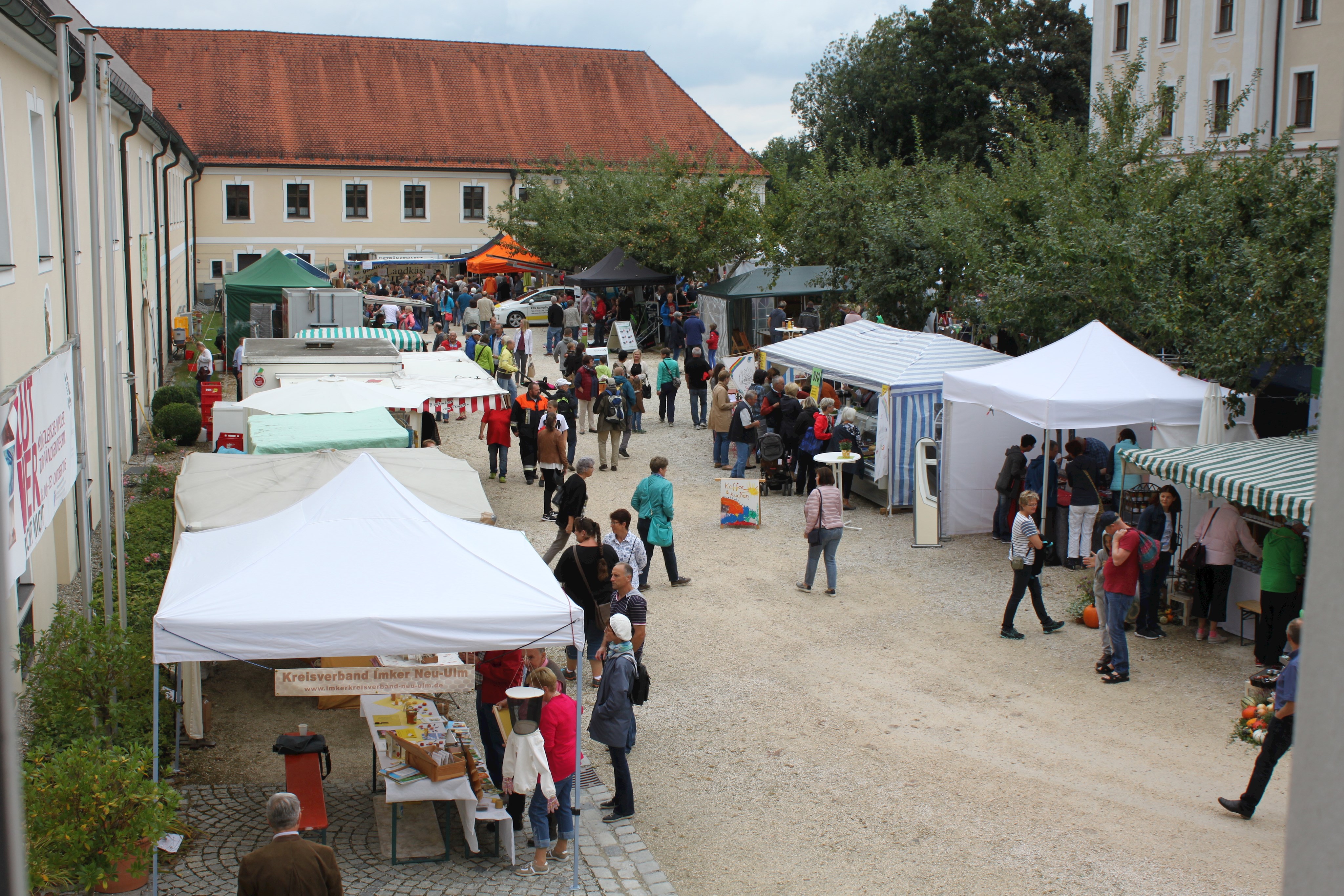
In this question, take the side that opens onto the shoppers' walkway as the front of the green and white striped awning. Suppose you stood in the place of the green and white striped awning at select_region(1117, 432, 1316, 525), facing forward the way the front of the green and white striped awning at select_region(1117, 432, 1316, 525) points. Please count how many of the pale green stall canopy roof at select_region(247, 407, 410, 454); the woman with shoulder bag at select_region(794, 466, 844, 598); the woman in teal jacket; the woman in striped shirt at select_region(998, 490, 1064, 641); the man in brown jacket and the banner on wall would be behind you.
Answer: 0

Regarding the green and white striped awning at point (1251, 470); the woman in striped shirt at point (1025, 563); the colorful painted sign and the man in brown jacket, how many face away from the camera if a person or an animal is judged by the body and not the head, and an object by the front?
1

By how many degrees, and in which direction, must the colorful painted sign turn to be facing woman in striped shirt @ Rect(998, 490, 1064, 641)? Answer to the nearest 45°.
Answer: approximately 45° to its left

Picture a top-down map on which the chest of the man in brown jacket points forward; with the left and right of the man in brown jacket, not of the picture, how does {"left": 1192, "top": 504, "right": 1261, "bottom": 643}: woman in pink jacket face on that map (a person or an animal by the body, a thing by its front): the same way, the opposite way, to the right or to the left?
to the right

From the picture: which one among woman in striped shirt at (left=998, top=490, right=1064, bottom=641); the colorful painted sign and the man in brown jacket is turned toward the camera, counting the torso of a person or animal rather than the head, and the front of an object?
the colorful painted sign

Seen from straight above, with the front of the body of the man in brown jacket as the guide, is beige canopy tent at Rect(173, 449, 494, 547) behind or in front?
in front

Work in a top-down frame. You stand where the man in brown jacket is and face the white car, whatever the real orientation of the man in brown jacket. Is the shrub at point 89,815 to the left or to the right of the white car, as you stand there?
left

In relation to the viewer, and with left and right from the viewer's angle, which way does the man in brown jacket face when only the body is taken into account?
facing away from the viewer

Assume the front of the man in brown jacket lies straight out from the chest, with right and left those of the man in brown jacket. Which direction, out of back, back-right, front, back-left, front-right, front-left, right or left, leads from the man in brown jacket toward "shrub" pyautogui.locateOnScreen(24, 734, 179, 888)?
front-left

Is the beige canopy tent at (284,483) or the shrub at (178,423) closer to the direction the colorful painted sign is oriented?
the beige canopy tent

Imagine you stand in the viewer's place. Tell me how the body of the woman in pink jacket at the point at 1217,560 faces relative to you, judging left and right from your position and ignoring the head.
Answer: facing away from the viewer and to the right of the viewer

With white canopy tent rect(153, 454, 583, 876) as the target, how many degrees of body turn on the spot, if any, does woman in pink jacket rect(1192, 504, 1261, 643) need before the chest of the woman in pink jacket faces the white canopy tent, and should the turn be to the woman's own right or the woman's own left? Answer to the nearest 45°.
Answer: approximately 180°

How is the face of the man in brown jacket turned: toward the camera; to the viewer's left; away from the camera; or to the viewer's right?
away from the camera

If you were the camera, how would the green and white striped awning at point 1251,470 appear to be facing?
facing the viewer and to the left of the viewer

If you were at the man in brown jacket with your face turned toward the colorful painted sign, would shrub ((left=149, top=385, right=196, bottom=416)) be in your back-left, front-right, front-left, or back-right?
front-left

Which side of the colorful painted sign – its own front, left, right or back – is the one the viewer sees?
front

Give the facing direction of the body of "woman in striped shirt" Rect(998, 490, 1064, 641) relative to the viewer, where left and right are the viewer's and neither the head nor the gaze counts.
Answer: facing to the right of the viewer

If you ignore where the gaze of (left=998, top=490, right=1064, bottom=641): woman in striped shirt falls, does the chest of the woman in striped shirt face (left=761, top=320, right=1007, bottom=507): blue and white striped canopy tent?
no

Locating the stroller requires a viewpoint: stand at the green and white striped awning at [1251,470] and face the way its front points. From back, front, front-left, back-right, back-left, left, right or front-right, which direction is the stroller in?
right
